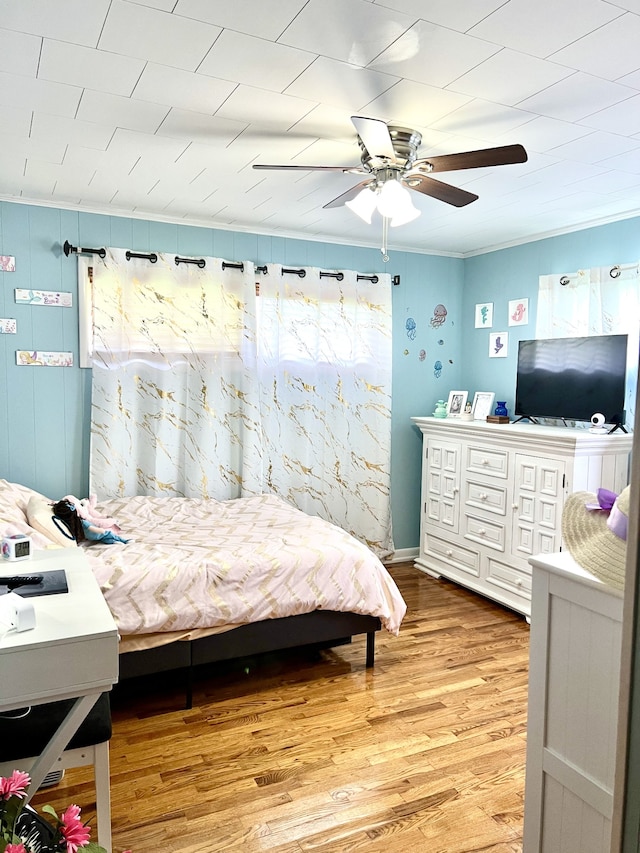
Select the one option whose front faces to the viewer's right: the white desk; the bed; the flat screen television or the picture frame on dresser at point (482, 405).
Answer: the bed

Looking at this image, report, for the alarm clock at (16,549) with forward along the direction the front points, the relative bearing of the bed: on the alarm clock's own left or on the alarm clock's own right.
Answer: on the alarm clock's own left

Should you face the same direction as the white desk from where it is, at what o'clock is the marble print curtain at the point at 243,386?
The marble print curtain is roughly at 7 o'clock from the white desk.

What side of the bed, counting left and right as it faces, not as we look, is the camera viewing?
right

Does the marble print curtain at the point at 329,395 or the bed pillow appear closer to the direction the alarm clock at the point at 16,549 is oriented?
the marble print curtain

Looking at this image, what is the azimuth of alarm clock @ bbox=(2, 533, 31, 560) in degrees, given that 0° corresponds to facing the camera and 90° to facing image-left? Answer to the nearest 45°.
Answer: approximately 315°

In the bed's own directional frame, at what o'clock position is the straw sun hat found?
The straw sun hat is roughly at 2 o'clock from the bed.

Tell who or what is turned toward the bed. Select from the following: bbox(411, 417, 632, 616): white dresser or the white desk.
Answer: the white dresser

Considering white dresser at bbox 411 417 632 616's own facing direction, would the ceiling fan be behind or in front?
in front

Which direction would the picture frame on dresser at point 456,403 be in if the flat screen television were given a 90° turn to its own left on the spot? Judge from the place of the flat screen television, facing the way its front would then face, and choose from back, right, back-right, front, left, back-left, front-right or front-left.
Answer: back

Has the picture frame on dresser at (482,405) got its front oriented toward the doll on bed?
yes

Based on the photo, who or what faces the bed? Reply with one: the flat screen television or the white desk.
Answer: the flat screen television

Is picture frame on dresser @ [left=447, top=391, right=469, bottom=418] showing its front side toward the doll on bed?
yes

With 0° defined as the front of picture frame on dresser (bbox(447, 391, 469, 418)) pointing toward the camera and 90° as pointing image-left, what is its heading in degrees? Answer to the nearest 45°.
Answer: approximately 45°

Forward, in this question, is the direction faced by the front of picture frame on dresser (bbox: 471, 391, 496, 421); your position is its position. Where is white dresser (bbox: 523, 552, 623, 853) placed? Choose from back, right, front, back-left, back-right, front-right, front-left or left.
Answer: front-left
